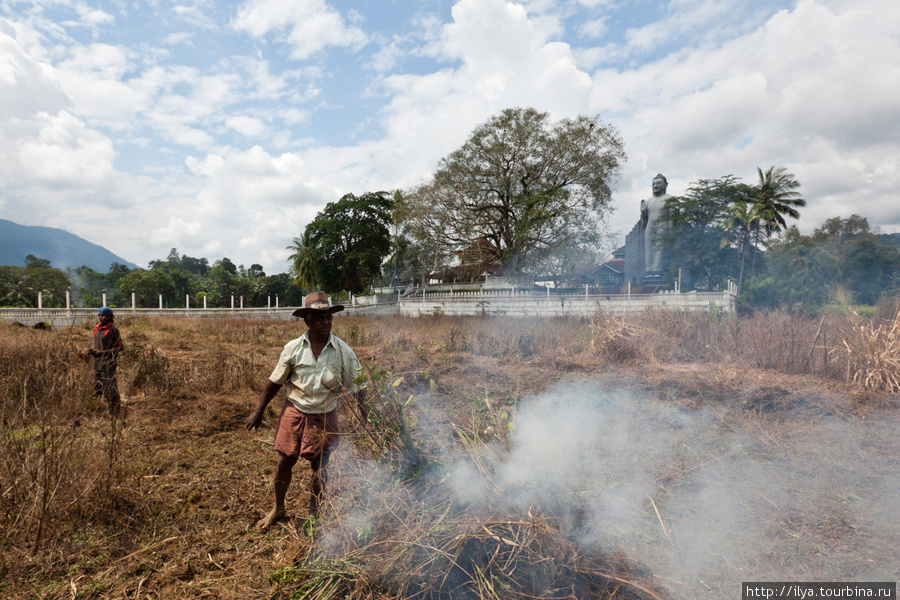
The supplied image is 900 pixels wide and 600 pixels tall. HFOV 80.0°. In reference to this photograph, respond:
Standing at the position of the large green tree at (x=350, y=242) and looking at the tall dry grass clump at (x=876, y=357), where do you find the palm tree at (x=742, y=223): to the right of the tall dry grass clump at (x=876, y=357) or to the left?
left

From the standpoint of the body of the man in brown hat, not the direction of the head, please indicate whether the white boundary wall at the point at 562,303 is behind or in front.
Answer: behind

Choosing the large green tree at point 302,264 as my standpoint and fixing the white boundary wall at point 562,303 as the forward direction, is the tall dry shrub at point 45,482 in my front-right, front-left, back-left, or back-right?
front-right

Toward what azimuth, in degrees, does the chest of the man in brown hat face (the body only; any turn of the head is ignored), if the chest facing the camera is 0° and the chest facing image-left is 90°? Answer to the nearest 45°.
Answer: approximately 0°

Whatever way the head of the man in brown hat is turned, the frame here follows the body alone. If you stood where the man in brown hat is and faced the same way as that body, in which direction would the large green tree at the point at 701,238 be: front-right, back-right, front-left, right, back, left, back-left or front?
back-left

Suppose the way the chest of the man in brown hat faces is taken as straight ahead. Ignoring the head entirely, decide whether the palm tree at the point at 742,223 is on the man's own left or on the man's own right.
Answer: on the man's own left

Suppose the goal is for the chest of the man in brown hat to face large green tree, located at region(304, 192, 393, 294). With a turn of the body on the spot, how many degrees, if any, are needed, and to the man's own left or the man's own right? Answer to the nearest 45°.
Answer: approximately 180°

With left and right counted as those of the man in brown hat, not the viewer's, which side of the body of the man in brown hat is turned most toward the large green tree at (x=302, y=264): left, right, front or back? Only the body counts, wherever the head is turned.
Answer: back

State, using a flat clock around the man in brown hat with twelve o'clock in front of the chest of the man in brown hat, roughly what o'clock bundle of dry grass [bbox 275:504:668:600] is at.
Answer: The bundle of dry grass is roughly at 11 o'clock from the man in brown hat.

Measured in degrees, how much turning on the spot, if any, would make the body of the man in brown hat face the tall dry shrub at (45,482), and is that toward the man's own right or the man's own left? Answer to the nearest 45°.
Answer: approximately 90° to the man's own right

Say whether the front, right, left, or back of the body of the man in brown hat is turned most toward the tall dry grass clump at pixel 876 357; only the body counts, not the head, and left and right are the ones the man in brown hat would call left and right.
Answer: left
